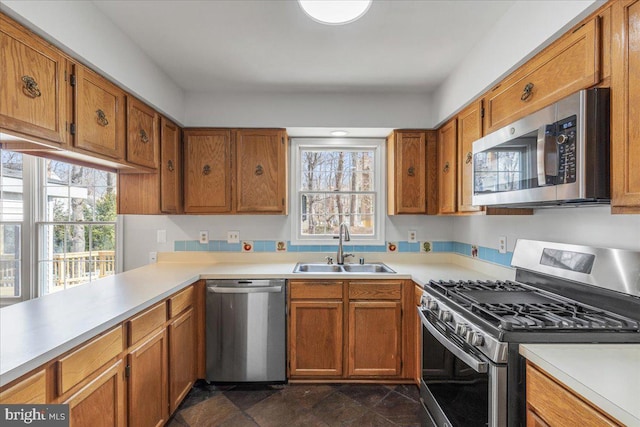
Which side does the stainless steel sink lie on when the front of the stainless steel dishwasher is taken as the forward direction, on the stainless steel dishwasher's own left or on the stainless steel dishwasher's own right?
on the stainless steel dishwasher's own left

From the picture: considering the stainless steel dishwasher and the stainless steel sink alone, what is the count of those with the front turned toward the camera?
2

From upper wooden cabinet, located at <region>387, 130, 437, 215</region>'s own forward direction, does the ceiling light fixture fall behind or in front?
in front

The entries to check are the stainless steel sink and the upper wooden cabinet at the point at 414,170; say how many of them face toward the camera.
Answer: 2

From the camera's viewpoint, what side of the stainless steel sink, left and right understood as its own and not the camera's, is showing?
front

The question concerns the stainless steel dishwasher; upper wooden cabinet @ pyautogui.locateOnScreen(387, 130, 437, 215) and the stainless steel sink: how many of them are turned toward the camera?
3

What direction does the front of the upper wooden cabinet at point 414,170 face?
toward the camera

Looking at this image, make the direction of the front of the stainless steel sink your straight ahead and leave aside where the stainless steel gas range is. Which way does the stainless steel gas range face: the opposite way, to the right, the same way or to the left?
to the right

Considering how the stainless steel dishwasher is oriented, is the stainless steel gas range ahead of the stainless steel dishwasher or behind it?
ahead

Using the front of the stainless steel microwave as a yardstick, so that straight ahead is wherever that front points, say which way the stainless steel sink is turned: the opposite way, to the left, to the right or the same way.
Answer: to the left

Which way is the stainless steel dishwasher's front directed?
toward the camera

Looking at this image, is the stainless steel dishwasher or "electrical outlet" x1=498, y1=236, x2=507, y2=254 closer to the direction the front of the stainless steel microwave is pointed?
the stainless steel dishwasher

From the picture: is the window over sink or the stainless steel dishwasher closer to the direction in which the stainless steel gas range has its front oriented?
the stainless steel dishwasher

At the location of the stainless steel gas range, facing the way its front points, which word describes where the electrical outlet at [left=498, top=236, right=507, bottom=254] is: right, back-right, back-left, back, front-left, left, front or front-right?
back-right
